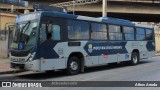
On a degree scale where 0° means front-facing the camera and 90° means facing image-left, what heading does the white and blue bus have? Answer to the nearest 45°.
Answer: approximately 45°
